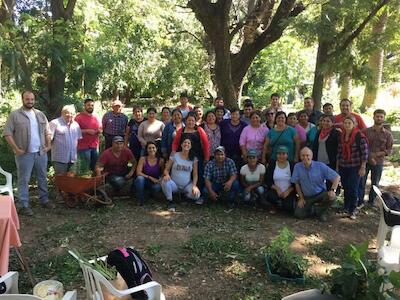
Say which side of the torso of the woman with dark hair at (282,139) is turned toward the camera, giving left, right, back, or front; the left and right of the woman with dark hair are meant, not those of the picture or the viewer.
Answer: front

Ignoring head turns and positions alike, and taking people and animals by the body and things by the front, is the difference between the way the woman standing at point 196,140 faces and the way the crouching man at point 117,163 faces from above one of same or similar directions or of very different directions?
same or similar directions

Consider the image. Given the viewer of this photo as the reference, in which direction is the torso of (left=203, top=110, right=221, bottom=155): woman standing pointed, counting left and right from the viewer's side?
facing the viewer

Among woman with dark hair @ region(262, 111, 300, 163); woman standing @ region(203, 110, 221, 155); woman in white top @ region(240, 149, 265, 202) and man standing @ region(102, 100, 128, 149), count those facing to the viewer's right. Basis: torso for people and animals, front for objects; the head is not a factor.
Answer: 0

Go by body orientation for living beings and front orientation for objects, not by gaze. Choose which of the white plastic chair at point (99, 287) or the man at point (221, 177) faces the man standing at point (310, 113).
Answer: the white plastic chair

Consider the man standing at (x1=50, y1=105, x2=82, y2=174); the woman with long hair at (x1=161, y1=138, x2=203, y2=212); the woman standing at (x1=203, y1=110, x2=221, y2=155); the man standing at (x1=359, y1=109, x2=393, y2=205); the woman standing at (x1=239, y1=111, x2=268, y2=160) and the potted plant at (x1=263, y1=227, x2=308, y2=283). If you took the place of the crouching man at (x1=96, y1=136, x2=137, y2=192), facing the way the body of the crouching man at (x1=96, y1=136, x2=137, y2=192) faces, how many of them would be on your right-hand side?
1

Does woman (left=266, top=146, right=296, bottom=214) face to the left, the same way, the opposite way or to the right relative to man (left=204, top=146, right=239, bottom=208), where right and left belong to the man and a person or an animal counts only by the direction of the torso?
the same way

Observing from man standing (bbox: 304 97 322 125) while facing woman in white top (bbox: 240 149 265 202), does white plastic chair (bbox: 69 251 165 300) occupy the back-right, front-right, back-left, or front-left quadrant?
front-left

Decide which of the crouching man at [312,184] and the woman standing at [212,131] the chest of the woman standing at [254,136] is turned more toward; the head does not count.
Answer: the crouching man

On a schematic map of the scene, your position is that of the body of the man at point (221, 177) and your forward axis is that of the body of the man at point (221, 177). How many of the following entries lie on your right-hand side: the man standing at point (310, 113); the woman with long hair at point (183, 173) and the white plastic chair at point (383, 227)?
1

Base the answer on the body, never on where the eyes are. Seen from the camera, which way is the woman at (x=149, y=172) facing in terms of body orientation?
toward the camera

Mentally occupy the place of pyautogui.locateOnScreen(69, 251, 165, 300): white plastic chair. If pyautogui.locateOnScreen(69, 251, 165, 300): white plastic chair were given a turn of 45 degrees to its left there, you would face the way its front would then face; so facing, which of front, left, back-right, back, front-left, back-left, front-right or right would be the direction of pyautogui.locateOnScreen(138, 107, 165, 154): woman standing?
front

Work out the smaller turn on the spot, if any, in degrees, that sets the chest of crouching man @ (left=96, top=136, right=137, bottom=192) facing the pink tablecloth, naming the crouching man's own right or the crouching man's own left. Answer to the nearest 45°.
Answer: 0° — they already face it

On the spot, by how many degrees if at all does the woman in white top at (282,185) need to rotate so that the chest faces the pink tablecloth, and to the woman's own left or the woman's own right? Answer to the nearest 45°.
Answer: approximately 45° to the woman's own right

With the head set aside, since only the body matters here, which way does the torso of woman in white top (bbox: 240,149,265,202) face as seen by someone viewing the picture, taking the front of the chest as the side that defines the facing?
toward the camera
